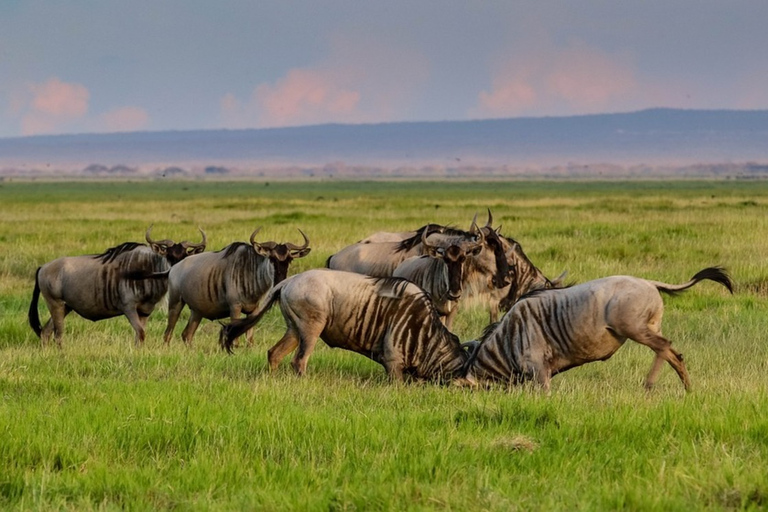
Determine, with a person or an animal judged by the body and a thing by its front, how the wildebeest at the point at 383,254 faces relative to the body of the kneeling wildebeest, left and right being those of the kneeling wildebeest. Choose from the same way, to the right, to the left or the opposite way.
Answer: the opposite way

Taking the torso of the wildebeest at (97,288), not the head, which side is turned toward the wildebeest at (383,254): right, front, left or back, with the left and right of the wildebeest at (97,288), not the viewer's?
front

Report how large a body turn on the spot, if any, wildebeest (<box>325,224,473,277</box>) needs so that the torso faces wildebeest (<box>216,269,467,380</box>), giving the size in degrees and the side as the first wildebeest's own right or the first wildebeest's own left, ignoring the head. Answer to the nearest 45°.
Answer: approximately 90° to the first wildebeest's own right

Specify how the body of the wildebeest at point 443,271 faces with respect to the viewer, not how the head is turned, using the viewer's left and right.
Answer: facing the viewer and to the right of the viewer

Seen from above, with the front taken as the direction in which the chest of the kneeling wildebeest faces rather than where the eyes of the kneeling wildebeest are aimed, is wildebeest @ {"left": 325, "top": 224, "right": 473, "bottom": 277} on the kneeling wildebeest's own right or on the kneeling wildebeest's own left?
on the kneeling wildebeest's own right

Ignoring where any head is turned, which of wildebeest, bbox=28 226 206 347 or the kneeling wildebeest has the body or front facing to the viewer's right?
the wildebeest

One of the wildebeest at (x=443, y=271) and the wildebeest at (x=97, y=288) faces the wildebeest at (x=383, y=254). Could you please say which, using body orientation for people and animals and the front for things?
the wildebeest at (x=97, y=288)

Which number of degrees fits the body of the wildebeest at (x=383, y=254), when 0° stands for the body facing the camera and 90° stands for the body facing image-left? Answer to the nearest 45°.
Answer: approximately 270°

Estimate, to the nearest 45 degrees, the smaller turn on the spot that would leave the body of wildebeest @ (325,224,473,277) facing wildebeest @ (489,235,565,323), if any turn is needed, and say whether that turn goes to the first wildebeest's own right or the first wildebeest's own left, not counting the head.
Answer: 0° — it already faces it

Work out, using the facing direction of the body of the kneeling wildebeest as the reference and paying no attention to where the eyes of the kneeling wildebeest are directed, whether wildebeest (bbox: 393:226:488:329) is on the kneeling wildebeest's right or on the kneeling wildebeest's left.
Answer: on the kneeling wildebeest's right

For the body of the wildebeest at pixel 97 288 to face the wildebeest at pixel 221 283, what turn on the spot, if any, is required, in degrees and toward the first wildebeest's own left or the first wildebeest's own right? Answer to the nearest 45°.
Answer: approximately 45° to the first wildebeest's own right

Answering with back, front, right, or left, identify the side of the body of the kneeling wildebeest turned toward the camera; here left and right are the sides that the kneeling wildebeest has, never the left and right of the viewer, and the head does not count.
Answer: left

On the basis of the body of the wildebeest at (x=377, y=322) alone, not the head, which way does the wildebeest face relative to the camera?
to the viewer's right
